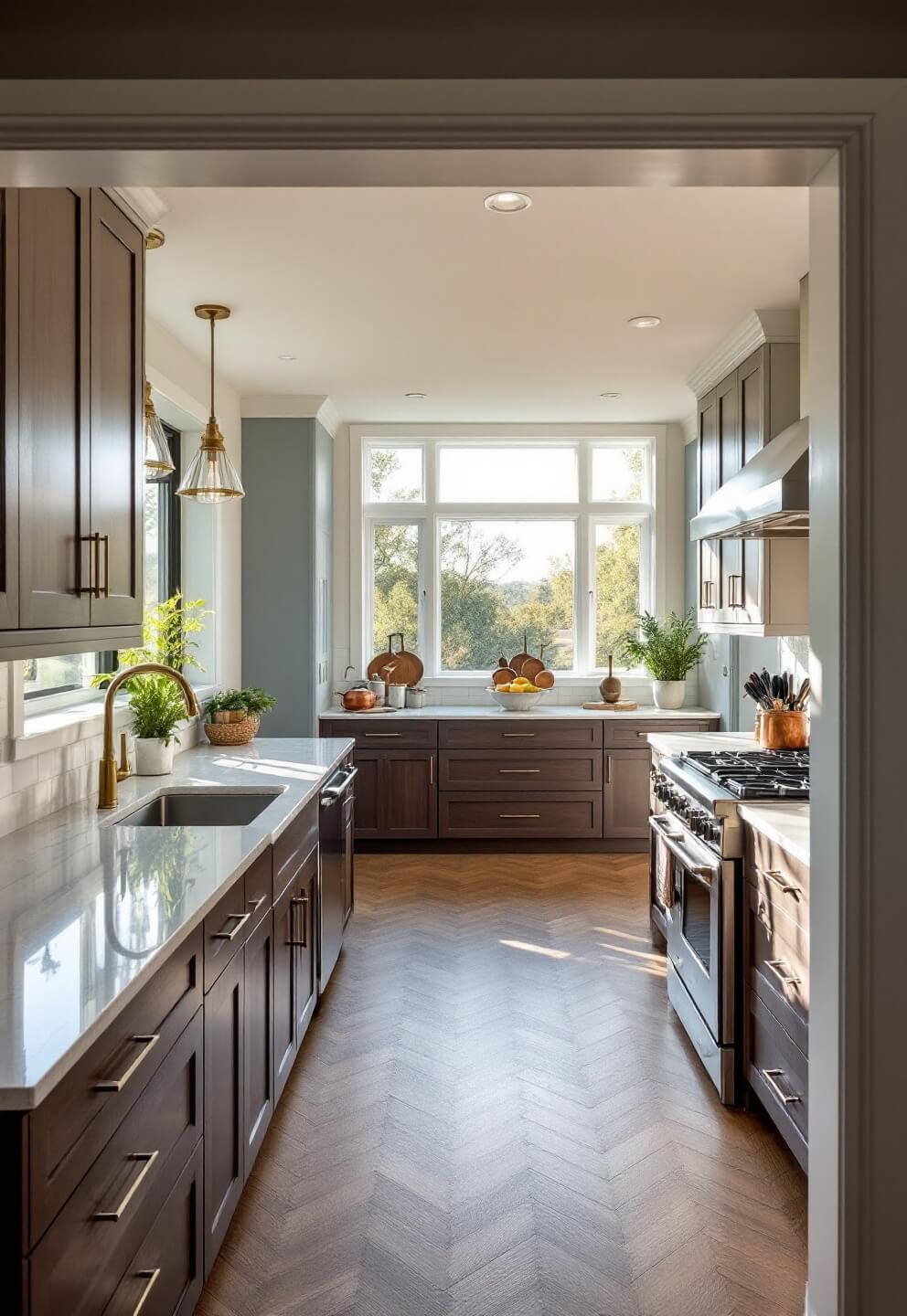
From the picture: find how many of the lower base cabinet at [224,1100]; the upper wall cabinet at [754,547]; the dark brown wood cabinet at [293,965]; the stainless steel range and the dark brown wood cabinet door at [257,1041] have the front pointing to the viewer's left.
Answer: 2

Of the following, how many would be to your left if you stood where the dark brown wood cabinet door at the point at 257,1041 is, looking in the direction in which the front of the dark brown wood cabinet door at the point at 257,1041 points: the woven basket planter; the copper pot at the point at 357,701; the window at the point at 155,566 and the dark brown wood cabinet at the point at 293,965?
4

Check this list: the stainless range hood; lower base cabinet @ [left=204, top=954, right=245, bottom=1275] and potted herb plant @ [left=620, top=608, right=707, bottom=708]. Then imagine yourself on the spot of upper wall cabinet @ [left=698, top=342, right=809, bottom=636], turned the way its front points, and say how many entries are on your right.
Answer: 1

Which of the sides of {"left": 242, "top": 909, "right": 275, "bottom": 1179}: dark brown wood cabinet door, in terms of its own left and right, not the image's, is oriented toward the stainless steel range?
front

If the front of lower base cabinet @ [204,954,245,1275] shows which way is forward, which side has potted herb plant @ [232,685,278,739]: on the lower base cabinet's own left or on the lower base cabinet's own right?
on the lower base cabinet's own left

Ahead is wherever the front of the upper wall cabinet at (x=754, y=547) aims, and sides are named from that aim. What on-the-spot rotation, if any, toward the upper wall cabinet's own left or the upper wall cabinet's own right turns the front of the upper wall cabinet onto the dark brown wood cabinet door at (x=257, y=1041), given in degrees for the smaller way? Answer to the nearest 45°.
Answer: approximately 45° to the upper wall cabinet's own left

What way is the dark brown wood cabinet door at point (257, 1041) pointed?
to the viewer's right

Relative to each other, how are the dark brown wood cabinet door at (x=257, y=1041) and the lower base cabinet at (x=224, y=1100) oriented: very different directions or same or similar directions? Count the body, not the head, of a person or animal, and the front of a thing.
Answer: same or similar directions

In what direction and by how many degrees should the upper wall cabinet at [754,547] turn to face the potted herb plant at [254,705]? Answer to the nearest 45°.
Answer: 0° — it already faces it

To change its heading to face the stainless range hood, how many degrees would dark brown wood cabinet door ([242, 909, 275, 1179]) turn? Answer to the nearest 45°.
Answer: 0° — it already faces it

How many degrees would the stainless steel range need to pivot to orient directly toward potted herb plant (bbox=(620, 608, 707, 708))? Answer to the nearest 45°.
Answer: approximately 90° to its right

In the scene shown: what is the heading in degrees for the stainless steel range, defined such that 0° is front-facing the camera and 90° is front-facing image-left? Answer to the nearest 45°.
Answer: approximately 90°

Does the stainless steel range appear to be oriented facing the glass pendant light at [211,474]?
yes

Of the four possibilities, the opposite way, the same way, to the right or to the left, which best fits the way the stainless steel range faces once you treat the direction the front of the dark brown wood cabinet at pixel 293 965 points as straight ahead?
the opposite way

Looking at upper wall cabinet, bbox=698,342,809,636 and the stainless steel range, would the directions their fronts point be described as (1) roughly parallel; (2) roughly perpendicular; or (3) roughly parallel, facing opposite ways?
roughly parallel

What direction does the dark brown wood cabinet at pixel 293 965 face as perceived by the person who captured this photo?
facing to the right of the viewer
